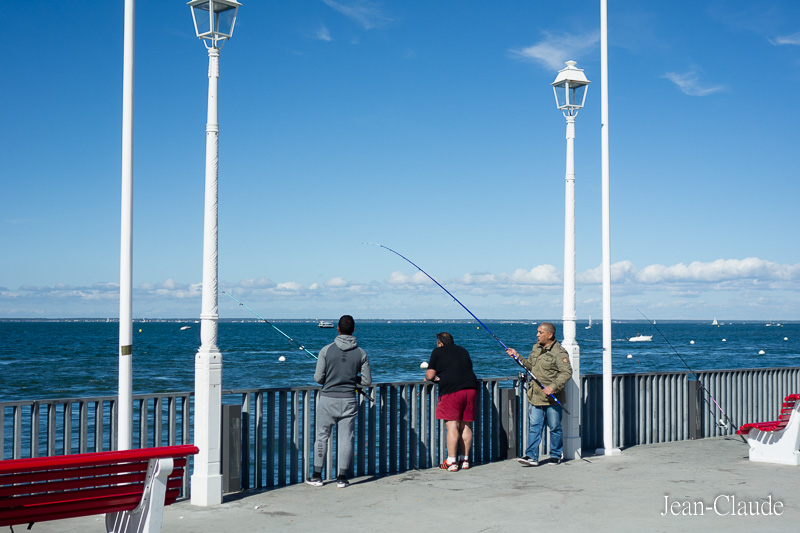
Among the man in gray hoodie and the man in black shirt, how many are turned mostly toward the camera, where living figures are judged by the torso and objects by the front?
0

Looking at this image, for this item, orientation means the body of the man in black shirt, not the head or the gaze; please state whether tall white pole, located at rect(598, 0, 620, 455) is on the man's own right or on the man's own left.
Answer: on the man's own right

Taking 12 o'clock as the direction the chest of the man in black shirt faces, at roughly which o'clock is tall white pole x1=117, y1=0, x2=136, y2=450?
The tall white pole is roughly at 9 o'clock from the man in black shirt.

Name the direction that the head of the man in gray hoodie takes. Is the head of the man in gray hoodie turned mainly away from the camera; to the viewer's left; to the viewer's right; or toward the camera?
away from the camera

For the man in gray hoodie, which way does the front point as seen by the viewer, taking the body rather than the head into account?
away from the camera

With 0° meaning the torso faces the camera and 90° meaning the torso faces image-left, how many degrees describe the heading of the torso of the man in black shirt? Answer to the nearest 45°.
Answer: approximately 135°

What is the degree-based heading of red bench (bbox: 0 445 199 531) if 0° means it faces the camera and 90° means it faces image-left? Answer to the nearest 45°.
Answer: approximately 135°

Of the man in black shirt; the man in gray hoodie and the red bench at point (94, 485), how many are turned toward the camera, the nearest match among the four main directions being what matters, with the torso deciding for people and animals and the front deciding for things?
0

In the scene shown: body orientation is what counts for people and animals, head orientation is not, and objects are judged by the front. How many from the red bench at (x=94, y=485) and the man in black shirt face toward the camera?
0

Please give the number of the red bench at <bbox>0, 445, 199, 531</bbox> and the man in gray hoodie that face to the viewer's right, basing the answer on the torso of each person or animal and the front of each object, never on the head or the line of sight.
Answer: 0

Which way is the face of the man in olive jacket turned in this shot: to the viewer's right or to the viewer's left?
to the viewer's left

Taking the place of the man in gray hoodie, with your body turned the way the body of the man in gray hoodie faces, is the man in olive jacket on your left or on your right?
on your right

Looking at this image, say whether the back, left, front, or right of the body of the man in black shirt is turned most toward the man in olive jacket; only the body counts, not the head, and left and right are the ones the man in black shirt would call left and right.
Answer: right

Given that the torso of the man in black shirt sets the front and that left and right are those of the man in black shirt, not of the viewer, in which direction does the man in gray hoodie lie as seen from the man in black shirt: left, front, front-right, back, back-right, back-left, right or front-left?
left
